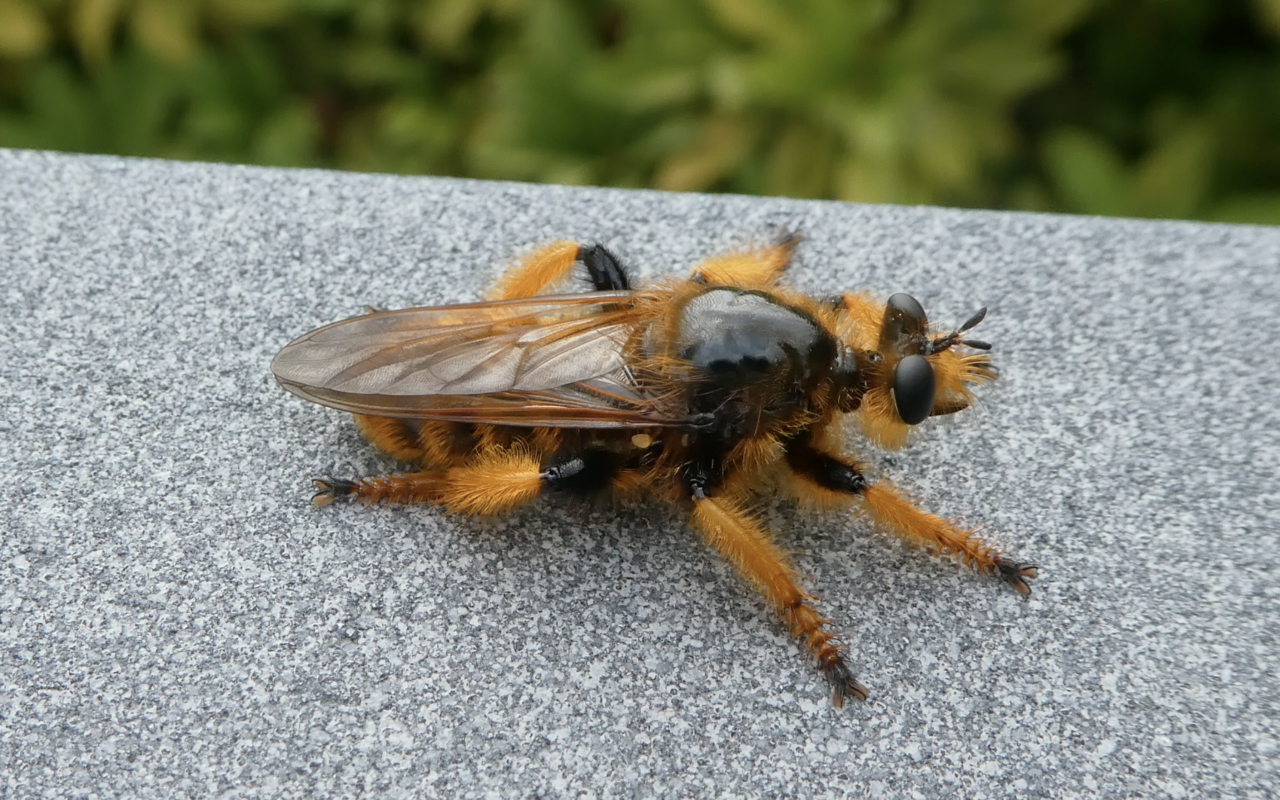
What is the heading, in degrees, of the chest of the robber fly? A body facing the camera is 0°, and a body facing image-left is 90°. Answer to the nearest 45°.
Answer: approximately 270°
